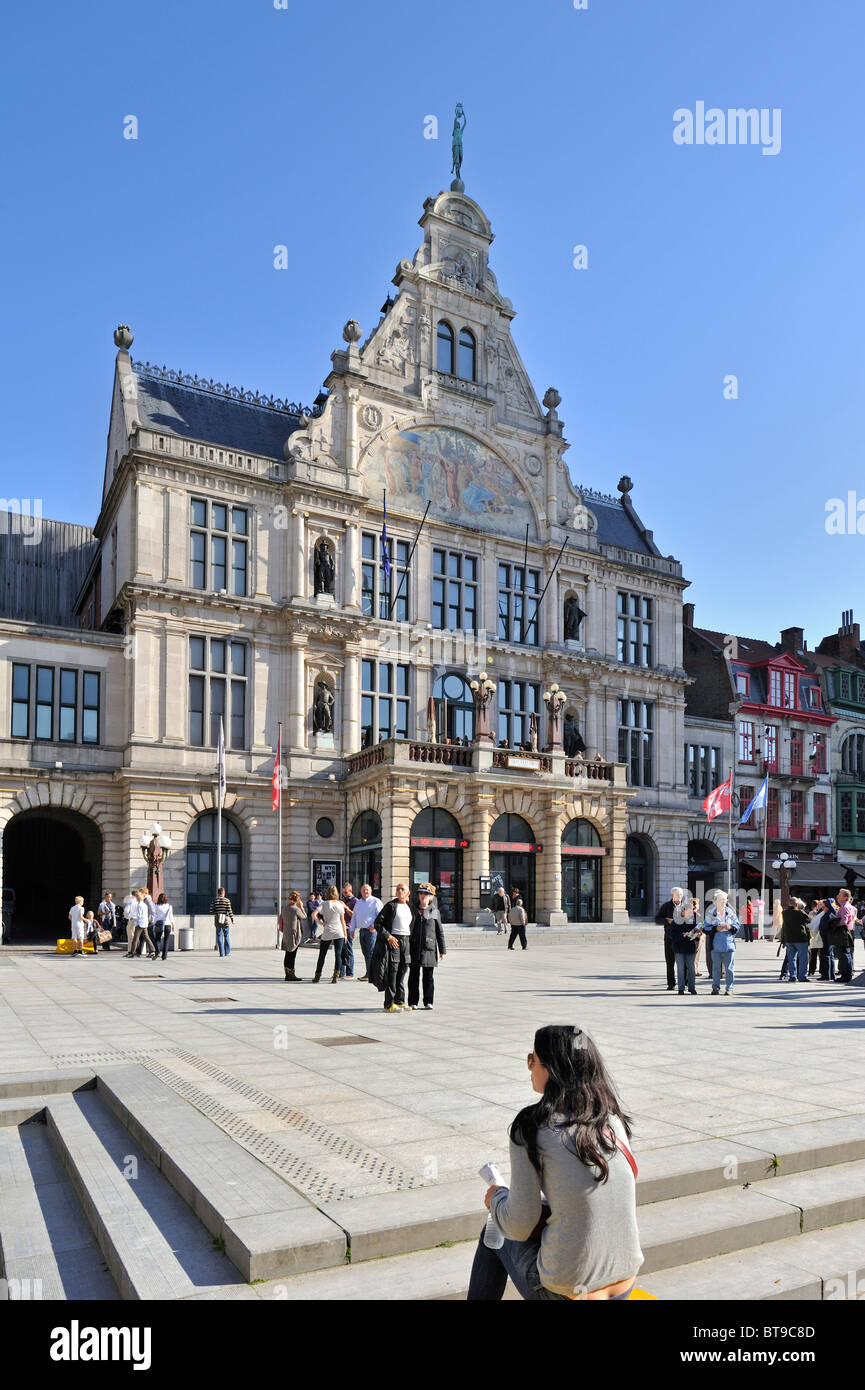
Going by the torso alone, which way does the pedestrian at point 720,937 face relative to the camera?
toward the camera

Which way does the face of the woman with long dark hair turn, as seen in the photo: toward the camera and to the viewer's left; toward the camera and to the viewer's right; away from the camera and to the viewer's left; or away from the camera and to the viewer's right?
away from the camera and to the viewer's left

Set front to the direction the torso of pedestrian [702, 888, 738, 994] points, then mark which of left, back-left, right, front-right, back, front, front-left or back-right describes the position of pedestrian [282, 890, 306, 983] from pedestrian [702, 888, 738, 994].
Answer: right

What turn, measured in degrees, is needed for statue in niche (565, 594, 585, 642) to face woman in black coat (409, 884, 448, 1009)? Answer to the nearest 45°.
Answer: approximately 45° to its right

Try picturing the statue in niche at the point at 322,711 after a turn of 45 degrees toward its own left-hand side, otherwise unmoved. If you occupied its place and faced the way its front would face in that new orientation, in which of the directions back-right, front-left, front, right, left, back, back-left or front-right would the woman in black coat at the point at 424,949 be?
front-right

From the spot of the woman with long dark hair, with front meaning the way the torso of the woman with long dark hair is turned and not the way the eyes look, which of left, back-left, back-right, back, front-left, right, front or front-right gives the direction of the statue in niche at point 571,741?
front-right

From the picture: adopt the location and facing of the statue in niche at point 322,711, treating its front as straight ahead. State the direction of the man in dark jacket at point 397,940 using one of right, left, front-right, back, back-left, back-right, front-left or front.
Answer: front
